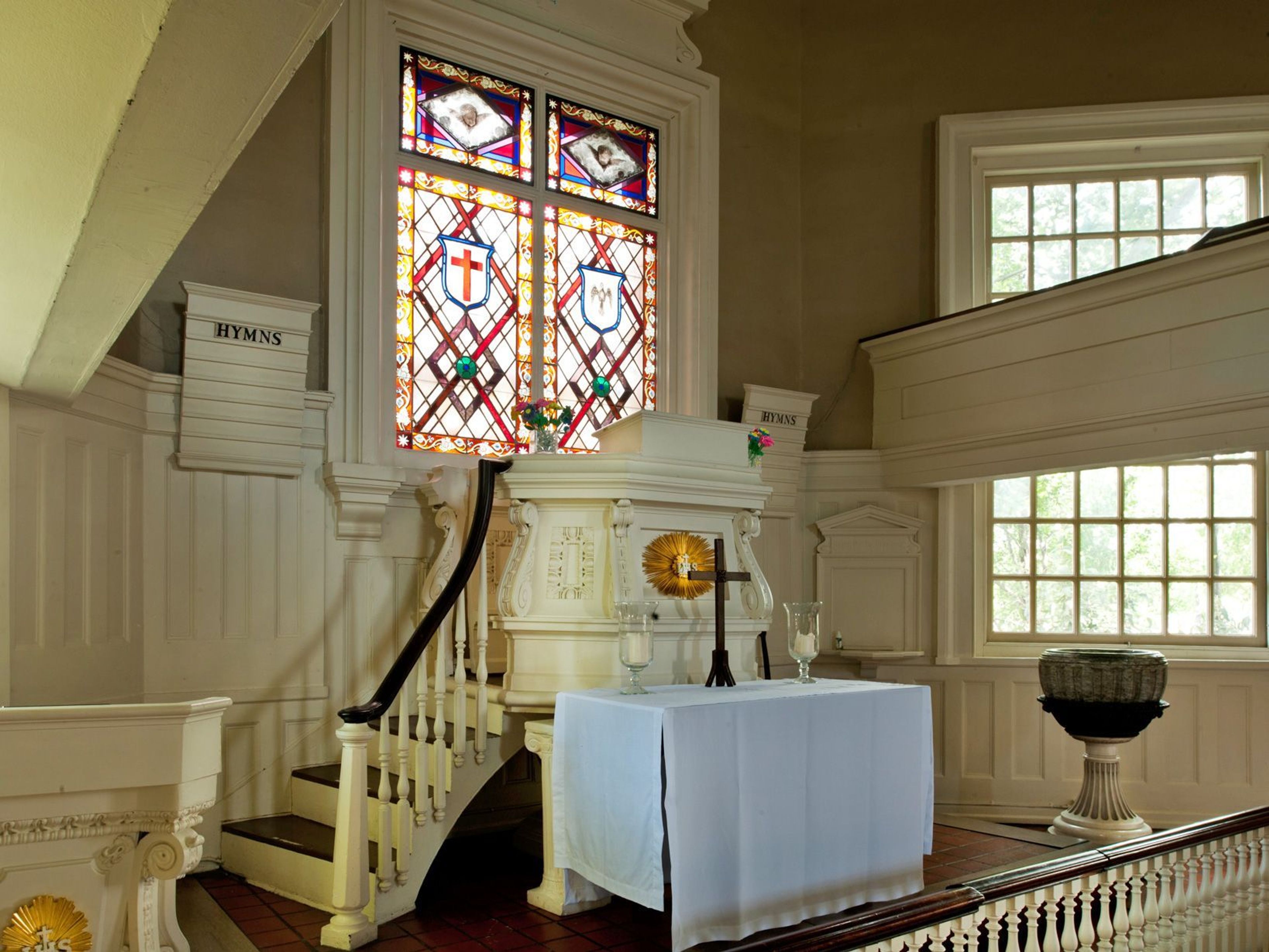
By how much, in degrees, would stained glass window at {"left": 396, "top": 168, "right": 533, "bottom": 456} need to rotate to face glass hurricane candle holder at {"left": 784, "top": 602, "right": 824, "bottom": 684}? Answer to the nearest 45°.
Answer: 0° — it already faces it

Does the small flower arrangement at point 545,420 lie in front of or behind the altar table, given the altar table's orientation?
behind

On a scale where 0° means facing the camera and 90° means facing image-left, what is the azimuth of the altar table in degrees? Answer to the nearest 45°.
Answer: approximately 315°

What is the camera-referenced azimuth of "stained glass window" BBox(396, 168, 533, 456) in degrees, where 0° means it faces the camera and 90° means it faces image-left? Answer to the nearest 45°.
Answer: approximately 315°

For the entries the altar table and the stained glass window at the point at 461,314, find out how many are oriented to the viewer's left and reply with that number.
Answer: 0

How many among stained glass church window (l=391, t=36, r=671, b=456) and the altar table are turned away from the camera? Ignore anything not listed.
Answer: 0
